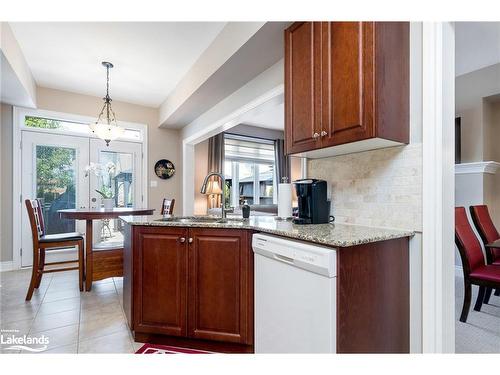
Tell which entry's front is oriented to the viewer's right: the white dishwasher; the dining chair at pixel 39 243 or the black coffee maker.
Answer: the dining chair

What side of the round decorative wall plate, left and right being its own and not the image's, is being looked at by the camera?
front

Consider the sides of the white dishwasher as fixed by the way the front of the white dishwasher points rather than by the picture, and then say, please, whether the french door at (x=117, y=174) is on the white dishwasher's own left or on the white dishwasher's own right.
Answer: on the white dishwasher's own right

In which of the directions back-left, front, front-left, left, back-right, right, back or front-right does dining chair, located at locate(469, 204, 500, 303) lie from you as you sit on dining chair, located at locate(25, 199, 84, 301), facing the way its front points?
front-right

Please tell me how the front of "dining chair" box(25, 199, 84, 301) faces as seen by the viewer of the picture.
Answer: facing to the right of the viewer

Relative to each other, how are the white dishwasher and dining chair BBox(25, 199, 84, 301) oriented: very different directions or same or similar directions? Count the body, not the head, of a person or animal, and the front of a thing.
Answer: very different directions

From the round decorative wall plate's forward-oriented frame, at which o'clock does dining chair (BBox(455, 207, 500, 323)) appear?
The dining chair is roughly at 11 o'clock from the round decorative wall plate.

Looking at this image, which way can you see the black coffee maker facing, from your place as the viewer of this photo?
facing the viewer and to the left of the viewer

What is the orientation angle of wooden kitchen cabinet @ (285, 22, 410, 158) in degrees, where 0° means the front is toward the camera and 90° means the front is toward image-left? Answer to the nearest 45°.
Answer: approximately 45°

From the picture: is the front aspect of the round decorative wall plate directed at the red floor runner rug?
yes

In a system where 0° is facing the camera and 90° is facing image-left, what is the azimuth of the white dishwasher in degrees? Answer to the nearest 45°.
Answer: approximately 45°
